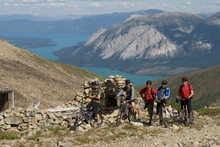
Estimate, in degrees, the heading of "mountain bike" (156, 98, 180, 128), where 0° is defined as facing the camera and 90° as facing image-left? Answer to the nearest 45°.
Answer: approximately 45°

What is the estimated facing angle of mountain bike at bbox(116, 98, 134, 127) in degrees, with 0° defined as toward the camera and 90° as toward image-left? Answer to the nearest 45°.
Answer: approximately 45°

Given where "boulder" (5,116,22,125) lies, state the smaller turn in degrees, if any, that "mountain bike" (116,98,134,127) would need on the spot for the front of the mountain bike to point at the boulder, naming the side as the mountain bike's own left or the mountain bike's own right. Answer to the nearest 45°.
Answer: approximately 45° to the mountain bike's own right

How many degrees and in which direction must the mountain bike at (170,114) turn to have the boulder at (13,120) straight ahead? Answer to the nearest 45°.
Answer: approximately 45° to its right
